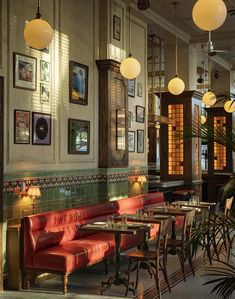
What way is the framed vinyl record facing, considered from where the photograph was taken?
facing the viewer and to the right of the viewer

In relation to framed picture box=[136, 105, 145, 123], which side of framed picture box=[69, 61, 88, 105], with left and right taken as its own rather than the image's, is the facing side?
left

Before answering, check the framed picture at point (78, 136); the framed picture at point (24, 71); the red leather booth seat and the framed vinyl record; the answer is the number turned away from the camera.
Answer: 0

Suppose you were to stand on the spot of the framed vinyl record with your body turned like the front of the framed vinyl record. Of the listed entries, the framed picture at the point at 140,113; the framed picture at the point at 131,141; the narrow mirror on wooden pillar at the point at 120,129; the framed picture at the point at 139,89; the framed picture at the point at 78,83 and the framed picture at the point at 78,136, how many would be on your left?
6

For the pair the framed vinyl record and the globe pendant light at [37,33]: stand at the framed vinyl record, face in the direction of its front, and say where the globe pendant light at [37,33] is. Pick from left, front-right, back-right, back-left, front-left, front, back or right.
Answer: front-right

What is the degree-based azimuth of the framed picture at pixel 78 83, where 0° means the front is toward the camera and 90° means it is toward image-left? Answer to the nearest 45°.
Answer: approximately 315°

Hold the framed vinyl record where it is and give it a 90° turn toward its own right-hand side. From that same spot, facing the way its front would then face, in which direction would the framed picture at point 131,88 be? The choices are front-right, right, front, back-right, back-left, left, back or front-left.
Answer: back

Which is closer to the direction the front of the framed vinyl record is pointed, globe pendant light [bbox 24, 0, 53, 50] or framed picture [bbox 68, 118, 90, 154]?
the globe pendant light

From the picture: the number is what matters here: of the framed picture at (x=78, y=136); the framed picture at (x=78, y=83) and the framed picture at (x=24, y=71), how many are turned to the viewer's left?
0

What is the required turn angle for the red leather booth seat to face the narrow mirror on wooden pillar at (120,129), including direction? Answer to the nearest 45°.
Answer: approximately 135° to its left

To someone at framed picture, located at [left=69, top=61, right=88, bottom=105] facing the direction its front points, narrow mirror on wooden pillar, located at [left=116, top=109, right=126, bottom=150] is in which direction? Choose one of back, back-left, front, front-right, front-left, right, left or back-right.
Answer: left

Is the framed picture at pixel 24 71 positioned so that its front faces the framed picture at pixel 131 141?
no

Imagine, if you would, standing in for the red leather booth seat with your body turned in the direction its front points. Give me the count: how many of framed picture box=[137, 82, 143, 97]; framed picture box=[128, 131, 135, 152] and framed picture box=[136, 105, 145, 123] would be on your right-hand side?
0

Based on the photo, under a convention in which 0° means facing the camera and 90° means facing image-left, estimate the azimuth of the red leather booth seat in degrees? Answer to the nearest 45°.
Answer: approximately 315°

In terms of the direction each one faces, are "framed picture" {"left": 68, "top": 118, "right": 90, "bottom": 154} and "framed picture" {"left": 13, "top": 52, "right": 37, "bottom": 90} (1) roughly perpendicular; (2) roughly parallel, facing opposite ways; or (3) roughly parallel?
roughly parallel

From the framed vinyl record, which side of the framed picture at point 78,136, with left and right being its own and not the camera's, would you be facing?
right

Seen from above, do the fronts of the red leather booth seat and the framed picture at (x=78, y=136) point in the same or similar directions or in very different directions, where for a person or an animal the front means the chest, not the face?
same or similar directions

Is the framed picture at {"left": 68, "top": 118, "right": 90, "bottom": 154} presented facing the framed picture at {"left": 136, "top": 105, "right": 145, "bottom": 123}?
no
